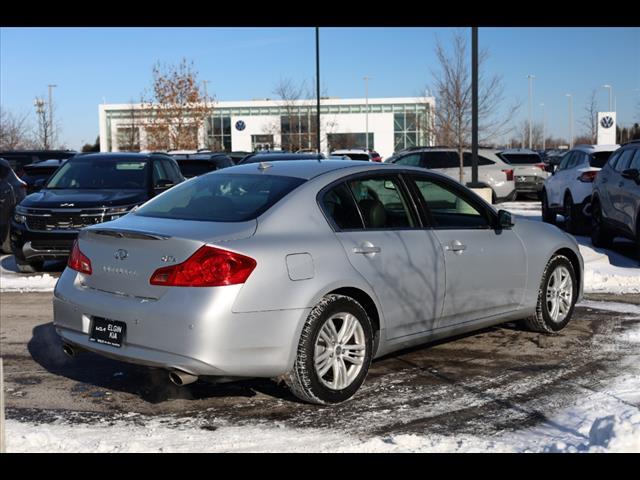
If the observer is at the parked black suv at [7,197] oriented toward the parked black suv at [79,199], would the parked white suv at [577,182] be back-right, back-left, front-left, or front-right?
front-left

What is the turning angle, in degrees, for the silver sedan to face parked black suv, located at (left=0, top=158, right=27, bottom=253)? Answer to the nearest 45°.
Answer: approximately 90° to its left

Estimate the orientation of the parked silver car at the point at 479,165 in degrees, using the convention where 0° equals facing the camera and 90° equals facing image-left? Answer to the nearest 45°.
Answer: approximately 90°

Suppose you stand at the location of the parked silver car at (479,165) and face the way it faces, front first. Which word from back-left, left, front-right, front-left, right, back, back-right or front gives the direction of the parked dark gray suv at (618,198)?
left

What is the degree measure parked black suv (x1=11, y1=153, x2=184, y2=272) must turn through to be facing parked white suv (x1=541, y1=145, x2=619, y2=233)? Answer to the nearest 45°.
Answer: approximately 135° to its left

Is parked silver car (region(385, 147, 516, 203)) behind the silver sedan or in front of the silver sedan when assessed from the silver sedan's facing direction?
in front

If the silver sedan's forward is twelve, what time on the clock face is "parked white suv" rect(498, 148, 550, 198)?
The parked white suv is roughly at 11 o'clock from the silver sedan.

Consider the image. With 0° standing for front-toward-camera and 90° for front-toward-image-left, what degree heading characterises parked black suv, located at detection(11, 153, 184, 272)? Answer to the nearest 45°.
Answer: approximately 45°

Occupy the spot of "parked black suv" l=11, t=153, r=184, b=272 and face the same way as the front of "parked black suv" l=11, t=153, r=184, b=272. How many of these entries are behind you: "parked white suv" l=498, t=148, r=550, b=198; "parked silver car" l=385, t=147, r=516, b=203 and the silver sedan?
2

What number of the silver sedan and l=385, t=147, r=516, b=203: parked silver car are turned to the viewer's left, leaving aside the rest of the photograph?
1

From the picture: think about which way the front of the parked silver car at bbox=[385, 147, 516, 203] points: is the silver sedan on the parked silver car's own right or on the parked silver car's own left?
on the parked silver car's own left

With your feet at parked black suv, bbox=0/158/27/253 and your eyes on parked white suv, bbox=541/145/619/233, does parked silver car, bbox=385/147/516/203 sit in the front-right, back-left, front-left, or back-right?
front-left
